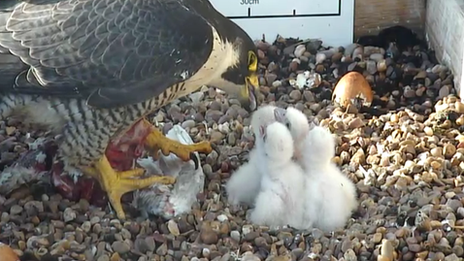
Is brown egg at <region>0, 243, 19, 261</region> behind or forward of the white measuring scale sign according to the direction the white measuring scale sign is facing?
forward

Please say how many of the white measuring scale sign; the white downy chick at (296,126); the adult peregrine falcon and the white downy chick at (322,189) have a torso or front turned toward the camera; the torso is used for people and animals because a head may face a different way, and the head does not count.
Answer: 1

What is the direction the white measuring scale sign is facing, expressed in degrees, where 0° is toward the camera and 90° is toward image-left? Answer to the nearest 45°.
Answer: approximately 0°

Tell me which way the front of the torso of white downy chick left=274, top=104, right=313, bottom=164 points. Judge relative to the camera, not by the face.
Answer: to the viewer's left

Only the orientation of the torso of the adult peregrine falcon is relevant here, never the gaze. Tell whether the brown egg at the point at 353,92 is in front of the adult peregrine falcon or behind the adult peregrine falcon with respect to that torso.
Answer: in front

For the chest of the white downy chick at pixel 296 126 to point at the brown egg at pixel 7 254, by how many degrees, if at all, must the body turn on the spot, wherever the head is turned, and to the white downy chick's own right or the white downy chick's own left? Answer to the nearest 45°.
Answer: approximately 45° to the white downy chick's own left

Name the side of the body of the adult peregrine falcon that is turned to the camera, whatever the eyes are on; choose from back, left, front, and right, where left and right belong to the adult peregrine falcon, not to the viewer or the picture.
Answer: right

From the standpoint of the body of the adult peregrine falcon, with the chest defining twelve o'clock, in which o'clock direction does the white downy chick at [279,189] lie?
The white downy chick is roughly at 1 o'clock from the adult peregrine falcon.

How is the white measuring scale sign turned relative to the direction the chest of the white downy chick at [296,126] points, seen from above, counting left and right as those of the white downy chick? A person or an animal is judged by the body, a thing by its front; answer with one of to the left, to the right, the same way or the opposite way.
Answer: to the left

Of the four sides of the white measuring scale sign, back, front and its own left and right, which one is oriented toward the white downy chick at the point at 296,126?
front

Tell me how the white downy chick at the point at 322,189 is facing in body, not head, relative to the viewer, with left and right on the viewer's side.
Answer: facing away from the viewer and to the left of the viewer

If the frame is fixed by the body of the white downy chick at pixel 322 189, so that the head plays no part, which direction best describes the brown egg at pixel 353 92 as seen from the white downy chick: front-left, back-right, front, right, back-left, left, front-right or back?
front-right
